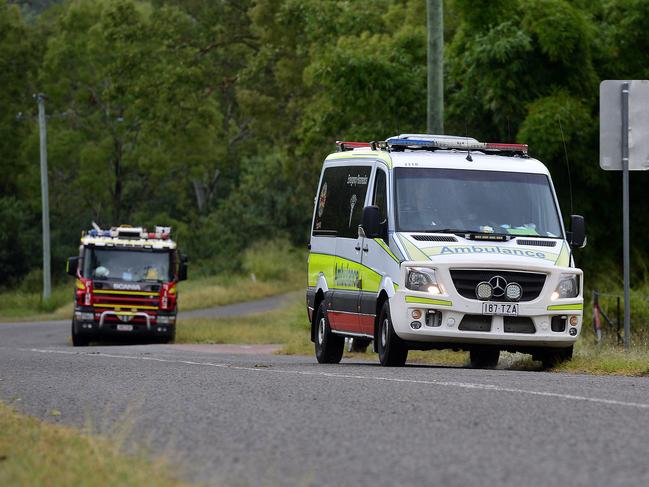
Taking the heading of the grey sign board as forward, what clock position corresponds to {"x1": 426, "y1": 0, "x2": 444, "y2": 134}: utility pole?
The utility pole is roughly at 11 o'clock from the grey sign board.

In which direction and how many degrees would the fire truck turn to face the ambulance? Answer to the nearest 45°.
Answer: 0° — it already faces it

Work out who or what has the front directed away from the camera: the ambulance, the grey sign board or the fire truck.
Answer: the grey sign board

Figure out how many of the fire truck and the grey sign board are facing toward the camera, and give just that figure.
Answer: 1

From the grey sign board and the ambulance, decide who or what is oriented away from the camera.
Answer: the grey sign board

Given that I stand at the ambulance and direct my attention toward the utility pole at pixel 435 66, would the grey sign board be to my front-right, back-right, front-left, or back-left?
front-right

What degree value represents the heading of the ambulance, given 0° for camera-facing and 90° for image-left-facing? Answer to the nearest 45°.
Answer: approximately 315°

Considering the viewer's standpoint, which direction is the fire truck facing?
facing the viewer

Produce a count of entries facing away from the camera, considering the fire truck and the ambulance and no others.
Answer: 0

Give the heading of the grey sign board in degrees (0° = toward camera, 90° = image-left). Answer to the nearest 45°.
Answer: approximately 180°

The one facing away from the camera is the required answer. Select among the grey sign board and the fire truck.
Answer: the grey sign board

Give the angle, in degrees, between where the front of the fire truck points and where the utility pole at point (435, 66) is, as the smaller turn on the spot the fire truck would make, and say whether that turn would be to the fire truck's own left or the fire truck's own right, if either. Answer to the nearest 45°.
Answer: approximately 45° to the fire truck's own left

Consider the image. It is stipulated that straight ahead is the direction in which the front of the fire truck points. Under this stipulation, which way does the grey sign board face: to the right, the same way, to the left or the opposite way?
the opposite way
